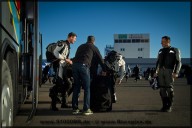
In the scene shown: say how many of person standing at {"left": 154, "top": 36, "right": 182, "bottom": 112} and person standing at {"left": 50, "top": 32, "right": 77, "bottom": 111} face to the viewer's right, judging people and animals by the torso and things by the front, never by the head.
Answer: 1

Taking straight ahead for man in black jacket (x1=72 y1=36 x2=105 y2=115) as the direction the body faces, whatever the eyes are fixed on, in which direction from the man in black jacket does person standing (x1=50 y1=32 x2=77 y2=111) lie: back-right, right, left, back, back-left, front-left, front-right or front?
left

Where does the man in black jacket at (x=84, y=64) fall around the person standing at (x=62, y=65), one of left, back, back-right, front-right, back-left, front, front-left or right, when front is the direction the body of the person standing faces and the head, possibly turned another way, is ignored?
front-right

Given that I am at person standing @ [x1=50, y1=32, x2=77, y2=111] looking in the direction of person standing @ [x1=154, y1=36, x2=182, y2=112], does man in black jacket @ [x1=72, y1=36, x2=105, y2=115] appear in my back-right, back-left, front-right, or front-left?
front-right

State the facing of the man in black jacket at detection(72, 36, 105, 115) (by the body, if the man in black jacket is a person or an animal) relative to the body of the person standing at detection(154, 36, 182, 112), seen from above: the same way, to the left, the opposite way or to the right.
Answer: the opposite way

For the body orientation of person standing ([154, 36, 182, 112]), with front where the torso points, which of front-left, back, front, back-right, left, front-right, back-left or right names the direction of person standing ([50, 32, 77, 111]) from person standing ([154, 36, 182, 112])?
front-right

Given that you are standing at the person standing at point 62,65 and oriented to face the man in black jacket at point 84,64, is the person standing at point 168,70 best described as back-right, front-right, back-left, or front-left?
front-left

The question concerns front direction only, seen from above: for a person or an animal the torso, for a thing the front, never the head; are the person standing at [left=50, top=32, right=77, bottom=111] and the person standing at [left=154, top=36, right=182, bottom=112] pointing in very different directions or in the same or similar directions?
very different directions

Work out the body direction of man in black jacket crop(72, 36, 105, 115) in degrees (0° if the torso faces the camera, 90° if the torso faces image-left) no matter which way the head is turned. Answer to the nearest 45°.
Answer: approximately 225°

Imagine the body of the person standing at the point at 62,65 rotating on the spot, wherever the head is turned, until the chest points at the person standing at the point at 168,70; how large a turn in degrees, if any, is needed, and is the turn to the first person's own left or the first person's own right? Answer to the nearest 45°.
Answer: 0° — they already face them

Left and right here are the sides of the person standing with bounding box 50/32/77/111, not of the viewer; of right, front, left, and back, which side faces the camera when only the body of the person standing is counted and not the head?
right

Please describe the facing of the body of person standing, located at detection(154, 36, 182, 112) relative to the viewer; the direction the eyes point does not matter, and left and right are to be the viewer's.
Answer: facing the viewer and to the left of the viewer

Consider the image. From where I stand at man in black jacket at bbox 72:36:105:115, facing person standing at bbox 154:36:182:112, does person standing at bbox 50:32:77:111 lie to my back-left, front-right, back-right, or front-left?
back-left

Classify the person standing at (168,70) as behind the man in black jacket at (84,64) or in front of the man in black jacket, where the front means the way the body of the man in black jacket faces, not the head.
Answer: in front
